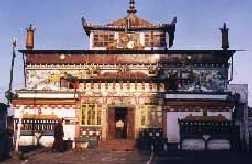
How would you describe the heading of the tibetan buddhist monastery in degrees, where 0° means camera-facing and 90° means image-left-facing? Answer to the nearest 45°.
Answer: approximately 0°
